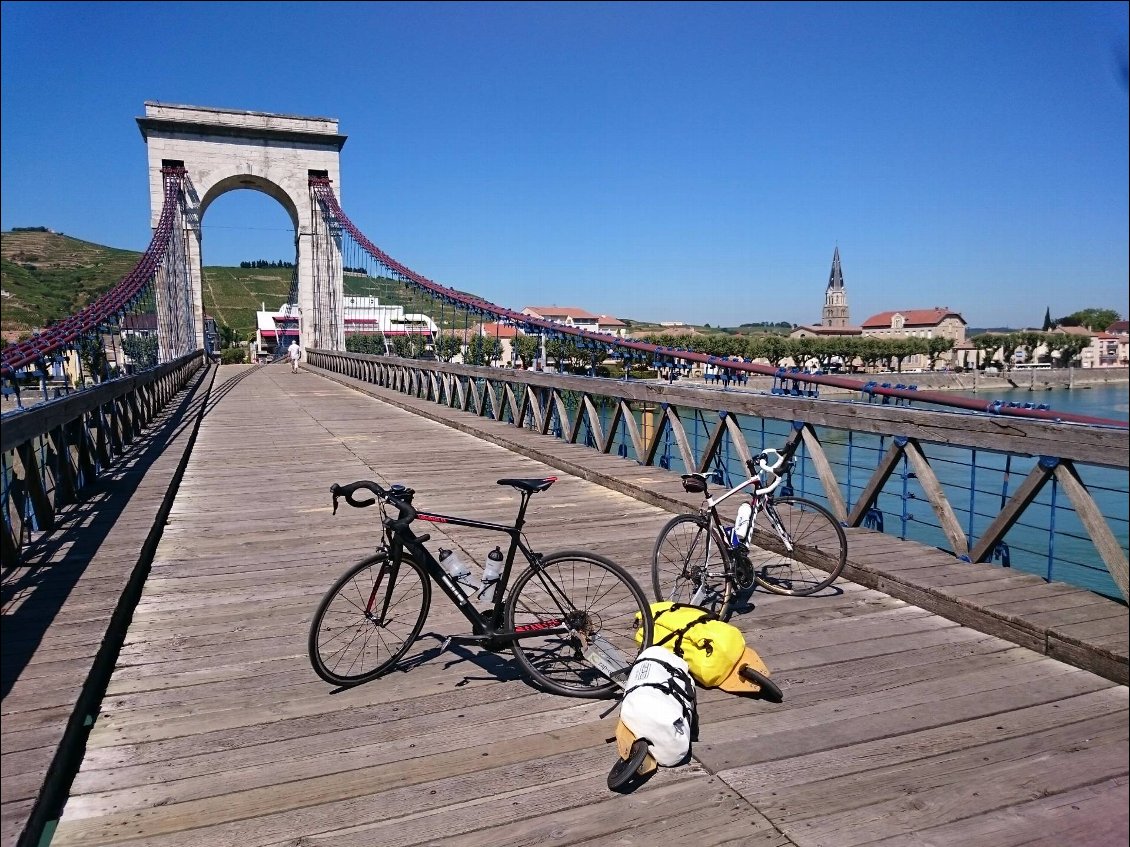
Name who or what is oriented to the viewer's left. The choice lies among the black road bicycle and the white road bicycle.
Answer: the black road bicycle

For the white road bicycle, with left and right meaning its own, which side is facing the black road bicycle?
back

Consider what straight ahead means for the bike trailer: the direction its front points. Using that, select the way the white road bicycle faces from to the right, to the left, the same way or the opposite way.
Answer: to the right

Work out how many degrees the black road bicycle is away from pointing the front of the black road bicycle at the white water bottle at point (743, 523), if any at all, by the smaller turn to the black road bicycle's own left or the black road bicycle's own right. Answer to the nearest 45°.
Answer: approximately 135° to the black road bicycle's own right

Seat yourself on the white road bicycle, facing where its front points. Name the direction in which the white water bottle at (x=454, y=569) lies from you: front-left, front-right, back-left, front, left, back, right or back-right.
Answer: back

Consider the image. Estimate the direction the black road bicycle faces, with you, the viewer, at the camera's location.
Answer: facing to the left of the viewer

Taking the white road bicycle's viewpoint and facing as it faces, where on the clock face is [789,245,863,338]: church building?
The church building is roughly at 11 o'clock from the white road bicycle.

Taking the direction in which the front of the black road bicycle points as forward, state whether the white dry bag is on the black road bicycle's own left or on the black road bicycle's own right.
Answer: on the black road bicycle's own left

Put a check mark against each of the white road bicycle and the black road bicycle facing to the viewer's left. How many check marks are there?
1

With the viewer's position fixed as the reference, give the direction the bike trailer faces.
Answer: facing away from the viewer and to the left of the viewer

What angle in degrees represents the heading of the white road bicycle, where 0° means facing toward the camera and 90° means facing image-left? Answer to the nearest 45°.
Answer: approximately 225°

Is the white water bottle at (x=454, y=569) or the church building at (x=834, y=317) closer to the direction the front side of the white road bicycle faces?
the church building

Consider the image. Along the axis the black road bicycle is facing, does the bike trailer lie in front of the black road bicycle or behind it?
behind
